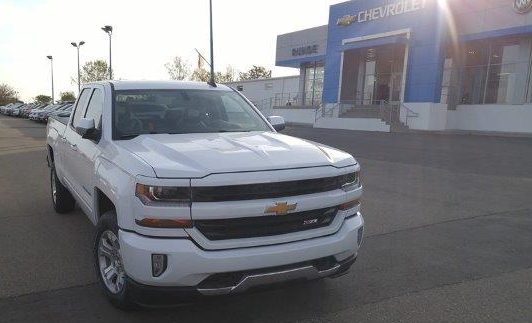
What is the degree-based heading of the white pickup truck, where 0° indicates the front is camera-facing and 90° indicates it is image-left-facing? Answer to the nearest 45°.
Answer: approximately 315°

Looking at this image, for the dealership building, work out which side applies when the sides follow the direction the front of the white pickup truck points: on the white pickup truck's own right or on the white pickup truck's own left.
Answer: on the white pickup truck's own left
